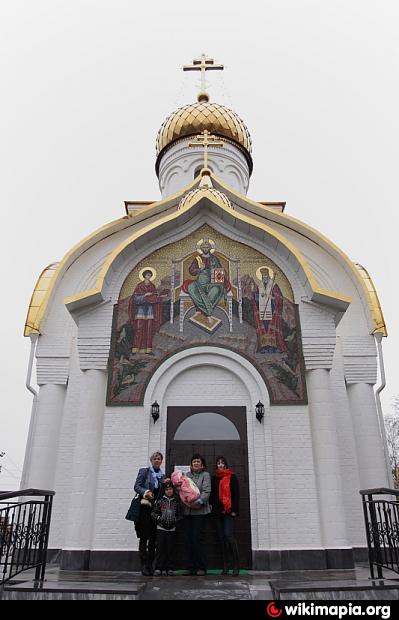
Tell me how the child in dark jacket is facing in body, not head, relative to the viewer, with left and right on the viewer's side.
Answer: facing the viewer

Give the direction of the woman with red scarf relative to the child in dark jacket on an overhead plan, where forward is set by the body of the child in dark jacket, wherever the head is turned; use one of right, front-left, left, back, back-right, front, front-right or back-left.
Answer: left

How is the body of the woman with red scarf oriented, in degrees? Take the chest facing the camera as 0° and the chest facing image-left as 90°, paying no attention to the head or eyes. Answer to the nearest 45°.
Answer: approximately 0°

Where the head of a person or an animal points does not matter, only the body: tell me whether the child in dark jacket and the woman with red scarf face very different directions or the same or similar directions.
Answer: same or similar directions

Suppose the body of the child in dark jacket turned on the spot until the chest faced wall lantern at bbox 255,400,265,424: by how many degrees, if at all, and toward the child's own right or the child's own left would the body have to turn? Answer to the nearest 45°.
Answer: approximately 135° to the child's own left

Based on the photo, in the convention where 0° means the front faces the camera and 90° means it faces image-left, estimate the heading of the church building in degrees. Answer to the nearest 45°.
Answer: approximately 0°

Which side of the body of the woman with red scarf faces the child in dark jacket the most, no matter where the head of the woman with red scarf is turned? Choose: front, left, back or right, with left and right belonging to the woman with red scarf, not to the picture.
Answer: right
